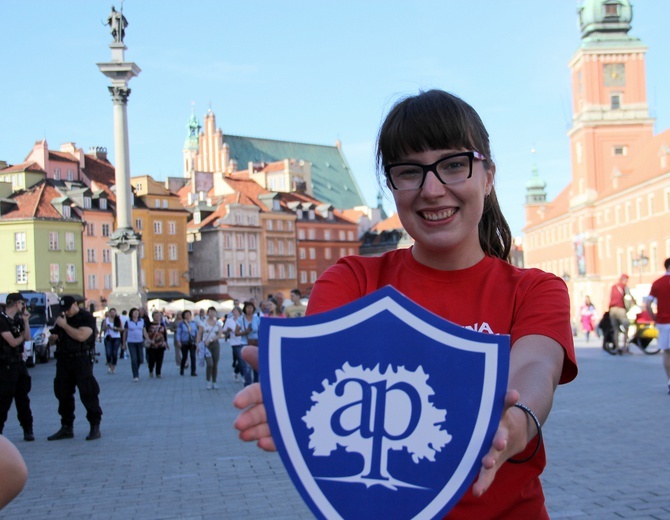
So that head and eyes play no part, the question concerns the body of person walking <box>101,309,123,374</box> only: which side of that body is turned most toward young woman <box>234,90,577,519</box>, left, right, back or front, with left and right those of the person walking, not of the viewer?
front

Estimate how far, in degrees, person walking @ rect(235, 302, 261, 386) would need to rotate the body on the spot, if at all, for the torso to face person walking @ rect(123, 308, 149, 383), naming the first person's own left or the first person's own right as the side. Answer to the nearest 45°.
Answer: approximately 135° to the first person's own right

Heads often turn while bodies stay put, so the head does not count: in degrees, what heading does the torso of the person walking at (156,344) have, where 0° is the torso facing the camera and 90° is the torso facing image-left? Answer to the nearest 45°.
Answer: approximately 0°

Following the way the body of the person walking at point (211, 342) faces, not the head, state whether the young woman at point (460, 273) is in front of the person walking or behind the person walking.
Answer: in front

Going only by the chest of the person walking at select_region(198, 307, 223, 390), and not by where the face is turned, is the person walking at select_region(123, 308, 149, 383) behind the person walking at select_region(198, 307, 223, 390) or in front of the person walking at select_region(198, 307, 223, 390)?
behind

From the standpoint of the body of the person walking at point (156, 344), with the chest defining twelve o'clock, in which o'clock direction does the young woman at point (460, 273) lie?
The young woman is roughly at 12 o'clock from the person walking.

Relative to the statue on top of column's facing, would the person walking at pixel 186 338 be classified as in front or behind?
in front

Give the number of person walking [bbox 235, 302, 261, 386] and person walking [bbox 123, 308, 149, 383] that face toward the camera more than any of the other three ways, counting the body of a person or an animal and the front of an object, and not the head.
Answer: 2
